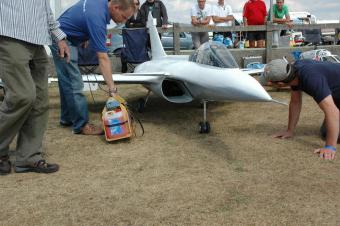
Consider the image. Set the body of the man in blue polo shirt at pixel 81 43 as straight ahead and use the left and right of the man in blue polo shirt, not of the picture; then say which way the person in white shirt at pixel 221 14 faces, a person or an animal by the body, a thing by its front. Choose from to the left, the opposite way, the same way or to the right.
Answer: to the right

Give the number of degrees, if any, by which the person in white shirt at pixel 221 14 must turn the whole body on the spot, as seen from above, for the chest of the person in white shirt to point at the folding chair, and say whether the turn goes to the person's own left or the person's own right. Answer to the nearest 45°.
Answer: approximately 45° to the person's own right

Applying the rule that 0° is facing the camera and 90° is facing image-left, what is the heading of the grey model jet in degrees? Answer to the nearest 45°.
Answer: approximately 315°

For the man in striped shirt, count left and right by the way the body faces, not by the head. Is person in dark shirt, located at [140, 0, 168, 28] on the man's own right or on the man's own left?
on the man's own left

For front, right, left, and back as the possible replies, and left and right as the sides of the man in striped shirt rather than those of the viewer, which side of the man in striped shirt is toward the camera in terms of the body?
right

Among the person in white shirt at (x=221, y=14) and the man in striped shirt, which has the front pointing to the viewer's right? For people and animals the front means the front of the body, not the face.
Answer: the man in striped shirt

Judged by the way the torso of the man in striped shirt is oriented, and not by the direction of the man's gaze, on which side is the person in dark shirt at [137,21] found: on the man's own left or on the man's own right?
on the man's own left

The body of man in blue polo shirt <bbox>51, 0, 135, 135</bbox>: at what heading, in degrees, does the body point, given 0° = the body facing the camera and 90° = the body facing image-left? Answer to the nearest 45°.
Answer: approximately 270°

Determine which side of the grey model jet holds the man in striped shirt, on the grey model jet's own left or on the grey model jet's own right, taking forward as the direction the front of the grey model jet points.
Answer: on the grey model jet's own right

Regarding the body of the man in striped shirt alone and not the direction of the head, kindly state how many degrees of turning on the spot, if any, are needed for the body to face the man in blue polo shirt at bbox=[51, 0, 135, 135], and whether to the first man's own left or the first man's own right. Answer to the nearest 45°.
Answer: approximately 45° to the first man's own left

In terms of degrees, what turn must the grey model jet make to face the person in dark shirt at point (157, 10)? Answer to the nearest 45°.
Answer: approximately 135° to its left

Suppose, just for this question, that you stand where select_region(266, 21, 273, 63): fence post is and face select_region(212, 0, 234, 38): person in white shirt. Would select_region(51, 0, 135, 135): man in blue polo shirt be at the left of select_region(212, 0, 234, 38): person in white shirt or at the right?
left
